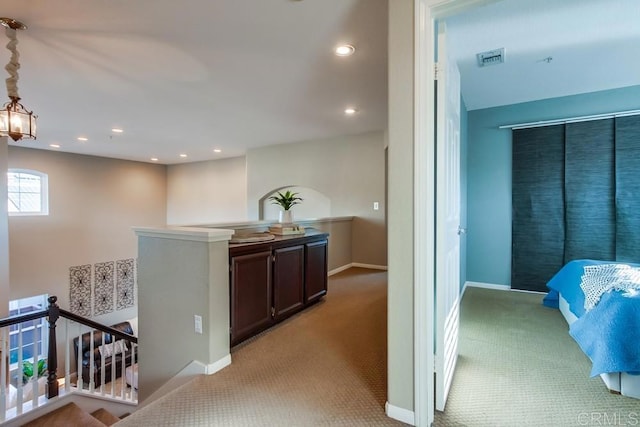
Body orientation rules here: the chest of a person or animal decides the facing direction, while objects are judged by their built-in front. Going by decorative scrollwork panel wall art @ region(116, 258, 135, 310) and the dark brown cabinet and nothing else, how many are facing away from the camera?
0

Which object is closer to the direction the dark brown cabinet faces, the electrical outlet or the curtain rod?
the curtain rod

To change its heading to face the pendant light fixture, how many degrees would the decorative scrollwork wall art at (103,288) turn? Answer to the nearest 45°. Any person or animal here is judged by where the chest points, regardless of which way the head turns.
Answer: approximately 45° to its right

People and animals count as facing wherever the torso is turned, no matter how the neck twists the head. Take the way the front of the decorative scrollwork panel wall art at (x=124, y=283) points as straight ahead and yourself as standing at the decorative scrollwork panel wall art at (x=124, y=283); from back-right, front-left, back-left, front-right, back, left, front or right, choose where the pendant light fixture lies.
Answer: front-right

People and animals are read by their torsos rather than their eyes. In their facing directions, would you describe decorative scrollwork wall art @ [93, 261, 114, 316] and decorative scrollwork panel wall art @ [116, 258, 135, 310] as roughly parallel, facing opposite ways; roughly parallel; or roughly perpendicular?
roughly parallel

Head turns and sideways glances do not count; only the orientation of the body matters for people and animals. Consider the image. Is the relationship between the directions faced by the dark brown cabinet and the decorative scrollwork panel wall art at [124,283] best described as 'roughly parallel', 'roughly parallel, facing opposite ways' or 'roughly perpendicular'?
roughly parallel

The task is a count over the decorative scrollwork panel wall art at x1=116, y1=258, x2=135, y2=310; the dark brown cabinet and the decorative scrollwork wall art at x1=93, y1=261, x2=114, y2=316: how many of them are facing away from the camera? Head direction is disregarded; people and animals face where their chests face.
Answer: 0

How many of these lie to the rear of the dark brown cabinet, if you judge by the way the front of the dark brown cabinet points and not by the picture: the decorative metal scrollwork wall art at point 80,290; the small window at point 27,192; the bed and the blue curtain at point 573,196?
2

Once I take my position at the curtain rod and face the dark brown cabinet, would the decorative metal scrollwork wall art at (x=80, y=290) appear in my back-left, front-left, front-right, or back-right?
front-right

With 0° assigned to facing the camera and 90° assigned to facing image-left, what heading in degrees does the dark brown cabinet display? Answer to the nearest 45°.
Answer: approximately 315°

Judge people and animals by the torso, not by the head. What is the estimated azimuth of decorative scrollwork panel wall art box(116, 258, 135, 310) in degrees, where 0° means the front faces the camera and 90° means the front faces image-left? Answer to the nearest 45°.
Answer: approximately 315°

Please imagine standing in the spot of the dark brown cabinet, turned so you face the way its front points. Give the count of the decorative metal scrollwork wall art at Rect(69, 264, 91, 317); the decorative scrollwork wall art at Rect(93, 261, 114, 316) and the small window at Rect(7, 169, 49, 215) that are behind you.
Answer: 3

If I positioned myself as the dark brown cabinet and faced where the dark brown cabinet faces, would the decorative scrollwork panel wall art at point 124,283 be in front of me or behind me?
behind

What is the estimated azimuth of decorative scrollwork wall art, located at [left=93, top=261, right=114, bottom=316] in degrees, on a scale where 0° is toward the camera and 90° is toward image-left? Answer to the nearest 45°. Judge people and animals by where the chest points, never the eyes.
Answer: approximately 315°
